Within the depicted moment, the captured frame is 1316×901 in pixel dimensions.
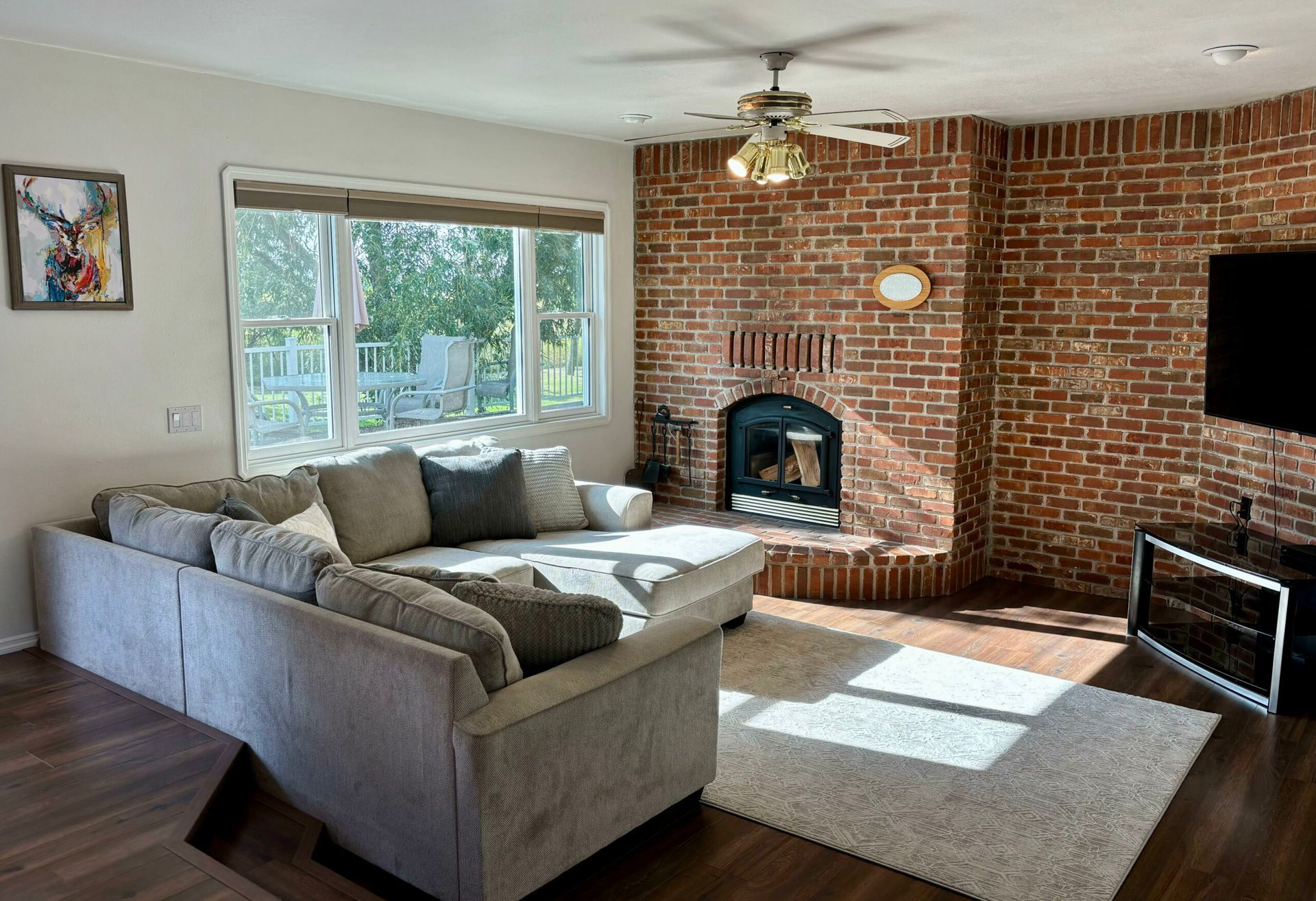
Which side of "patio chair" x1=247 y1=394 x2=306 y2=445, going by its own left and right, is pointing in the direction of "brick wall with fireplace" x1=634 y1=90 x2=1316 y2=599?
front

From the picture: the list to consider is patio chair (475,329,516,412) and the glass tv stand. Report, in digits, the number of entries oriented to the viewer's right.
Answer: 0

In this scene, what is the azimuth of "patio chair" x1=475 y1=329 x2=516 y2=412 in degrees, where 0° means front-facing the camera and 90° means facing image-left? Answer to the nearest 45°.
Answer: approximately 90°

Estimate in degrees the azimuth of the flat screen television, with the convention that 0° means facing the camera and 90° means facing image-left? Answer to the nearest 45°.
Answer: approximately 45°

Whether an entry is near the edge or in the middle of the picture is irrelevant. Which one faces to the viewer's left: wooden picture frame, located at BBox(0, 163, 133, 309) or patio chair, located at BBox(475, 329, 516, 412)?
the patio chair

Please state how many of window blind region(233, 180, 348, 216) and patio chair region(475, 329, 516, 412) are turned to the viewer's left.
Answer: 1

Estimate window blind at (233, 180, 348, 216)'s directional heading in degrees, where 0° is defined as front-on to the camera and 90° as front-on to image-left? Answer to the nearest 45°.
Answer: approximately 315°

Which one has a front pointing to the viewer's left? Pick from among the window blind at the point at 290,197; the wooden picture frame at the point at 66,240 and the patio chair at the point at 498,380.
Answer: the patio chair

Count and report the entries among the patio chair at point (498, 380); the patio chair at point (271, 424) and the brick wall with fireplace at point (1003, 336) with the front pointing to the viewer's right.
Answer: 1

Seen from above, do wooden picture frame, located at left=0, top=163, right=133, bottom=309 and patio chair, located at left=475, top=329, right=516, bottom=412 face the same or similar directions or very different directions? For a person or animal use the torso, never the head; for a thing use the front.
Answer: very different directions

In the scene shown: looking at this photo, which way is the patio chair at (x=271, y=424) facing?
to the viewer's right

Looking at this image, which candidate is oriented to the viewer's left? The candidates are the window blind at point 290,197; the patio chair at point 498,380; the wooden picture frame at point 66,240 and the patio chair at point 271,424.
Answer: the patio chair at point 498,380
